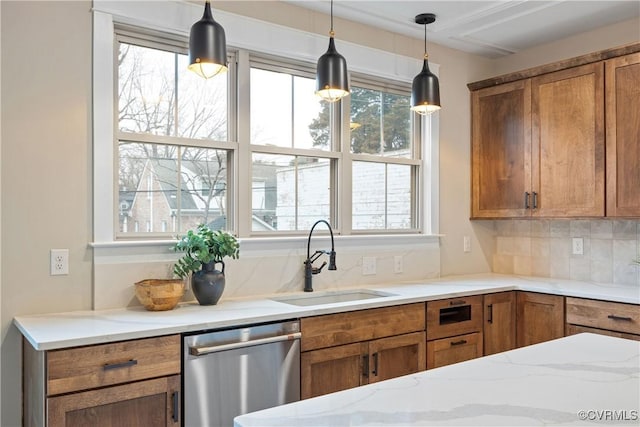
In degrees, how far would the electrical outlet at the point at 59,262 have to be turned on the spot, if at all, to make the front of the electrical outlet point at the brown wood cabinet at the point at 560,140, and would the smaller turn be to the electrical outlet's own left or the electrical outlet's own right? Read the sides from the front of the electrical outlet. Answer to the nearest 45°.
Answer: approximately 90° to the electrical outlet's own left

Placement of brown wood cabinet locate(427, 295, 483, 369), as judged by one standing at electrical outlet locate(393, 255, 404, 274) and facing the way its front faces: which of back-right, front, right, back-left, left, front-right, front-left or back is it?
front

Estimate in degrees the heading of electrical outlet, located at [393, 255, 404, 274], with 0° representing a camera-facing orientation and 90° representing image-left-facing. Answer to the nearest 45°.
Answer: approximately 315°

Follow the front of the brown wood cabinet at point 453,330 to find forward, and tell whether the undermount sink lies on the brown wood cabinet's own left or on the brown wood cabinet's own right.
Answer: on the brown wood cabinet's own right

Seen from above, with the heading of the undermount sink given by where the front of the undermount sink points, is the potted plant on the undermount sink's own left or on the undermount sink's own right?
on the undermount sink's own right

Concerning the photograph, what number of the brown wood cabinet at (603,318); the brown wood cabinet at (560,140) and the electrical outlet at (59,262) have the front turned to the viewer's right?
0

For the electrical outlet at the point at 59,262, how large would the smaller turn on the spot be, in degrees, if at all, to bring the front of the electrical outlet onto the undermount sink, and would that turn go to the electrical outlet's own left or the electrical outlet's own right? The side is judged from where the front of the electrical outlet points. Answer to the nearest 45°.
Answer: approximately 90° to the electrical outlet's own left

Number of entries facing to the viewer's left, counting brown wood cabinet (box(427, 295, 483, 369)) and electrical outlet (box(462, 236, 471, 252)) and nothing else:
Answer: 0

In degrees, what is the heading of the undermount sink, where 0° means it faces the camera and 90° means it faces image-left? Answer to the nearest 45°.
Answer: approximately 315°

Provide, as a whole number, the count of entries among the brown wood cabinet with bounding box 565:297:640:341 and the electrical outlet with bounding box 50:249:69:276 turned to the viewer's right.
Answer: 0

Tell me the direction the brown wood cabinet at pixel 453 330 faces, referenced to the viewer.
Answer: facing the viewer and to the right of the viewer

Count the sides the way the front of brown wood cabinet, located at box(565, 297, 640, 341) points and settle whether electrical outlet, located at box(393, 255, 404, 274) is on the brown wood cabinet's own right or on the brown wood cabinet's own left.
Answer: on the brown wood cabinet's own right

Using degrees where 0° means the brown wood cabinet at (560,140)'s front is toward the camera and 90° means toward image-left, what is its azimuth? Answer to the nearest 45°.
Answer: approximately 45°

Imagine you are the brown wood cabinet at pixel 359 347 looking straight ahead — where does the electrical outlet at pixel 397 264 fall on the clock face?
The electrical outlet is roughly at 8 o'clock from the brown wood cabinet.
